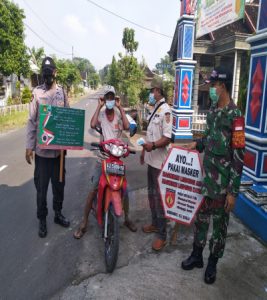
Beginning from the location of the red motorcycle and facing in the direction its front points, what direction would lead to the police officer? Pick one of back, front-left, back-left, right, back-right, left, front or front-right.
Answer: back-right

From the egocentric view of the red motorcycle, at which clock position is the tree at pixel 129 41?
The tree is roughly at 6 o'clock from the red motorcycle.

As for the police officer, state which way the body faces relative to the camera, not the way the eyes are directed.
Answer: toward the camera

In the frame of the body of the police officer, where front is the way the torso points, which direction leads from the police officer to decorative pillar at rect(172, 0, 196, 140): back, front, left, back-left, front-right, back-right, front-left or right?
back-left

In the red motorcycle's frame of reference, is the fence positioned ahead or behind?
behind

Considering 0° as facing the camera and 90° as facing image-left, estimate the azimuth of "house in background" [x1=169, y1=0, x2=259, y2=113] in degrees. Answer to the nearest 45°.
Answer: approximately 45°

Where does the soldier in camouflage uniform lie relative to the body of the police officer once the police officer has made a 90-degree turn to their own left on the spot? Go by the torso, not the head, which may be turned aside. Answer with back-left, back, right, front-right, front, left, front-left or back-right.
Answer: front-right

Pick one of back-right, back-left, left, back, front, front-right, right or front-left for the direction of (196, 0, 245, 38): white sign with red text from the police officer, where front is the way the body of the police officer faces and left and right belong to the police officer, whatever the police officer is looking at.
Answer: back-left

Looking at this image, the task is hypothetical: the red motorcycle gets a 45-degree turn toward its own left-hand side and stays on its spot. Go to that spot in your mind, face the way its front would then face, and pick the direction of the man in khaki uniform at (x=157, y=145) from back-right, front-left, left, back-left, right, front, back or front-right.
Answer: left

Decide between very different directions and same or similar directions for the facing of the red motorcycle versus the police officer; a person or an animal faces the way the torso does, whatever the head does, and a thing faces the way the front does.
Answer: same or similar directions

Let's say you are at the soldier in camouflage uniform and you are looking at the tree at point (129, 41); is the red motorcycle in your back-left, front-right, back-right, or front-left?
front-left

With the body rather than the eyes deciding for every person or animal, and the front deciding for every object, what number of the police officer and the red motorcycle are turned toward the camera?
2

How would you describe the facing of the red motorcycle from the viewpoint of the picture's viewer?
facing the viewer

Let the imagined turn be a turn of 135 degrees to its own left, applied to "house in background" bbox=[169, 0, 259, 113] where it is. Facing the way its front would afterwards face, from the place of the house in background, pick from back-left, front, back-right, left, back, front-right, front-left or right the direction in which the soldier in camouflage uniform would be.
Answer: right

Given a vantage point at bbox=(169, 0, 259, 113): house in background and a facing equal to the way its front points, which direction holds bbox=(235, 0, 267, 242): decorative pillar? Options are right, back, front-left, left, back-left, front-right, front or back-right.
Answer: front-left
